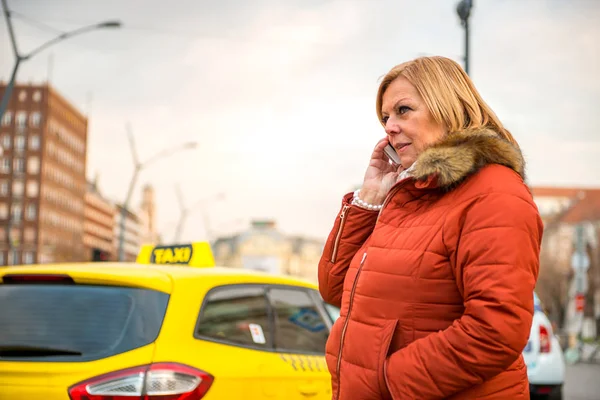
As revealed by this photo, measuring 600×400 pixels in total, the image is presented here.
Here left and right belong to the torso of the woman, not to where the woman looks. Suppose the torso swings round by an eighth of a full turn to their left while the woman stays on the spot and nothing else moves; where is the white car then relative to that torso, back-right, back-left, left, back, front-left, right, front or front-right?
back

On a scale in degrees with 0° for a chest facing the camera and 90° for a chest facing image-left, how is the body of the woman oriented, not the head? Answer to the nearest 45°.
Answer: approximately 45°

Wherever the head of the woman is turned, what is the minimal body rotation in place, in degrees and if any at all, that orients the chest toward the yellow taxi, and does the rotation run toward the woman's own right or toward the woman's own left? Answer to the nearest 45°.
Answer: approximately 90° to the woman's own right

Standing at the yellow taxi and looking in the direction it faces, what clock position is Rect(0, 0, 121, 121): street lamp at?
The street lamp is roughly at 10 o'clock from the yellow taxi.

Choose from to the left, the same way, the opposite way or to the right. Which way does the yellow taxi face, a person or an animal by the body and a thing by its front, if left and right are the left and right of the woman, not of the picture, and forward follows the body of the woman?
the opposite way

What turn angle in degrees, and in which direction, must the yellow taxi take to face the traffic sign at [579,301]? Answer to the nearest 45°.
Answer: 0° — it already faces it

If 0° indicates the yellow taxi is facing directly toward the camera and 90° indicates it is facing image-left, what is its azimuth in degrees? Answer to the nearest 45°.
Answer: approximately 225°

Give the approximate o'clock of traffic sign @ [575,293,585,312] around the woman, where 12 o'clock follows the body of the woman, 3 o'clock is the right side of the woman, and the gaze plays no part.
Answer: The traffic sign is roughly at 5 o'clock from the woman.
